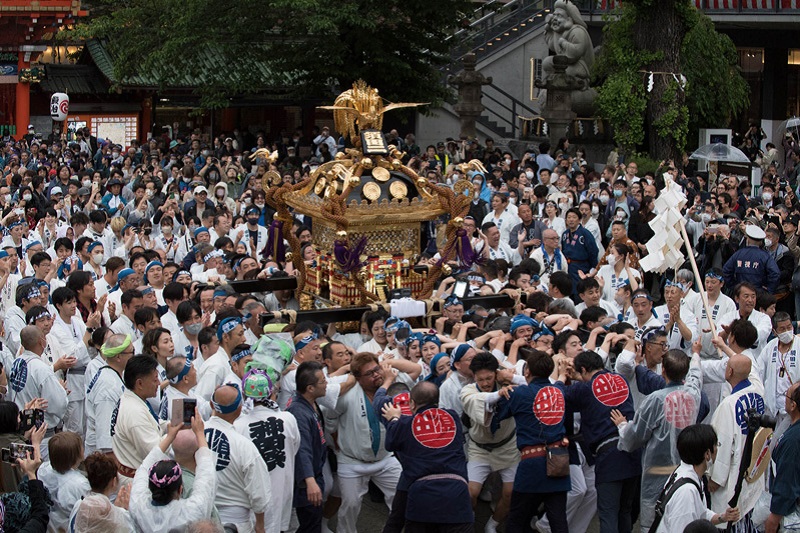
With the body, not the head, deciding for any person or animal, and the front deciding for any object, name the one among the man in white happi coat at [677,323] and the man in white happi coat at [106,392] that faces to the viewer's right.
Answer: the man in white happi coat at [106,392]

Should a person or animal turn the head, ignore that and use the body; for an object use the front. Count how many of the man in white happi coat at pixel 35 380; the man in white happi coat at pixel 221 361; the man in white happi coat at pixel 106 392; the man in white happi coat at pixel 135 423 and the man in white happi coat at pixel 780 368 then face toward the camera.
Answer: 1

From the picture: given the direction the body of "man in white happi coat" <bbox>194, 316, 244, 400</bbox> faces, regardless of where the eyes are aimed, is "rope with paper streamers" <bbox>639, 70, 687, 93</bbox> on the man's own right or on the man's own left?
on the man's own left

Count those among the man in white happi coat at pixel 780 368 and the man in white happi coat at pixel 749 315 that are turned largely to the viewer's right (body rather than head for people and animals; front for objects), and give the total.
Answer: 0

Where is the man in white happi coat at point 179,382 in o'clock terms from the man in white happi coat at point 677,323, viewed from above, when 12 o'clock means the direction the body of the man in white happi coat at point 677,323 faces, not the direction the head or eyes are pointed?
the man in white happi coat at point 179,382 is roughly at 12 o'clock from the man in white happi coat at point 677,323.

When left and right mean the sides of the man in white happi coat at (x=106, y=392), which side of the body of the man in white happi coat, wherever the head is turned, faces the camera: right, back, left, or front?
right

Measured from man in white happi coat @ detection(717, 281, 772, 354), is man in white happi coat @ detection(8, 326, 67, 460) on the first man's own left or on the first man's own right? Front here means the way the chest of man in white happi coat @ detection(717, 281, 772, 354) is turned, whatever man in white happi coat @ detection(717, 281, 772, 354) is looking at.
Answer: on the first man's own right

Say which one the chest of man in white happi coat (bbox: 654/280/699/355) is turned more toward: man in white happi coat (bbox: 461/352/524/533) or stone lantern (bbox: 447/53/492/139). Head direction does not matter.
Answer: the man in white happi coat

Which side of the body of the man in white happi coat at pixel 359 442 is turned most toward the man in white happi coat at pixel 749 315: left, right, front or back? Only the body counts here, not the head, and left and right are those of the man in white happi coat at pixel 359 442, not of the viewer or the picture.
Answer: left

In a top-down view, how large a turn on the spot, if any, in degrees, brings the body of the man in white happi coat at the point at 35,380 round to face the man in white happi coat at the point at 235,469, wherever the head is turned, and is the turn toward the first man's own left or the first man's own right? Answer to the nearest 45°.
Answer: approximately 90° to the first man's own right

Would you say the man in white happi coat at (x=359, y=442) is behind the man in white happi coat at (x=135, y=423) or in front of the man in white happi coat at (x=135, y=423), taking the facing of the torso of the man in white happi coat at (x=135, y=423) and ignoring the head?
in front

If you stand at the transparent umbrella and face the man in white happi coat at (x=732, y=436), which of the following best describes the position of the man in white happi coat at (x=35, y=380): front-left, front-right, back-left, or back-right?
front-right

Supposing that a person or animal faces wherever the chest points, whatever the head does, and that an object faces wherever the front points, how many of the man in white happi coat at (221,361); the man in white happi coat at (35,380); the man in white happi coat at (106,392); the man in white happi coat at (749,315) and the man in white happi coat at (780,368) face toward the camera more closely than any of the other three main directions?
2

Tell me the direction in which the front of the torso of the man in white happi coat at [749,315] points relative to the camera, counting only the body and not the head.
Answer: toward the camera

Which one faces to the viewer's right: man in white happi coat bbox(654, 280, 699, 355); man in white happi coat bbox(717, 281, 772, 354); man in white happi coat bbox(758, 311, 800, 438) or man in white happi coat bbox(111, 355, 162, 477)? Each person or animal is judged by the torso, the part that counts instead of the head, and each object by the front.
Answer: man in white happi coat bbox(111, 355, 162, 477)

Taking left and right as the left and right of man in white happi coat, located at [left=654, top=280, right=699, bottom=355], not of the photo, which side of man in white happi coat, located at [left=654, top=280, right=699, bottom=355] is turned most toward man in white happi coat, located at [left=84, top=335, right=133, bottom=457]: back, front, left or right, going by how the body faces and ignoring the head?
front
